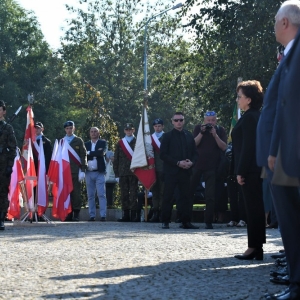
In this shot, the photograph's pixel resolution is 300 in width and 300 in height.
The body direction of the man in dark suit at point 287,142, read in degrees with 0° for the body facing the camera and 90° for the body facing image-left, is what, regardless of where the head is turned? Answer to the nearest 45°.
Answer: approximately 90°

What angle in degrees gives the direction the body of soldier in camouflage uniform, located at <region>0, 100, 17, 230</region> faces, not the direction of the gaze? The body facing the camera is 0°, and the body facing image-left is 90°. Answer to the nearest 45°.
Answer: approximately 0°

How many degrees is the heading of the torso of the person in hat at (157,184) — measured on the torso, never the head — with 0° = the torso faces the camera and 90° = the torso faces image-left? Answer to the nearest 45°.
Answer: approximately 0°

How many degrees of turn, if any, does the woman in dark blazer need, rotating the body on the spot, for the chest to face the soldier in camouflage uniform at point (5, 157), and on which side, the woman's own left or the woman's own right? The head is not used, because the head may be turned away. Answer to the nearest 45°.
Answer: approximately 45° to the woman's own right

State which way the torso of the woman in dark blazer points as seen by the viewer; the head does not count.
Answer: to the viewer's left

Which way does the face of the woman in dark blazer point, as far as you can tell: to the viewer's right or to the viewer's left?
to the viewer's left

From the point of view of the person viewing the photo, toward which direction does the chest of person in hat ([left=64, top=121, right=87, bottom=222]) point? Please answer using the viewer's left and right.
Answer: facing the viewer and to the left of the viewer
